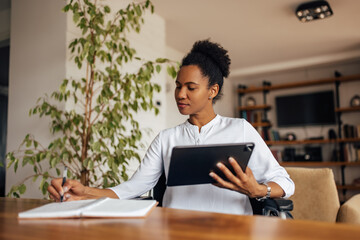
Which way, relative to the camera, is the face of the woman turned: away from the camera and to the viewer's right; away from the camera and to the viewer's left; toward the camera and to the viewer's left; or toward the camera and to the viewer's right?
toward the camera and to the viewer's left

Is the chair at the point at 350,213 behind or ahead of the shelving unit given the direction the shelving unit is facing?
ahead

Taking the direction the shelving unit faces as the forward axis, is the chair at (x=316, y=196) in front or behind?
in front

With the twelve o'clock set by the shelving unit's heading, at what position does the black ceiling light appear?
The black ceiling light is roughly at 11 o'clock from the shelving unit.

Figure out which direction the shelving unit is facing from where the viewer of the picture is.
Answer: facing the viewer and to the left of the viewer

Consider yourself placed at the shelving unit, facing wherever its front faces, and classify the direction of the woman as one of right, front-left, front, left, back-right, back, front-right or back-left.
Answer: front-left

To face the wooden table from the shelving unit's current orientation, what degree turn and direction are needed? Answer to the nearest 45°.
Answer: approximately 45° to its left

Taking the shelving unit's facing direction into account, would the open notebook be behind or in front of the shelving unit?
in front
